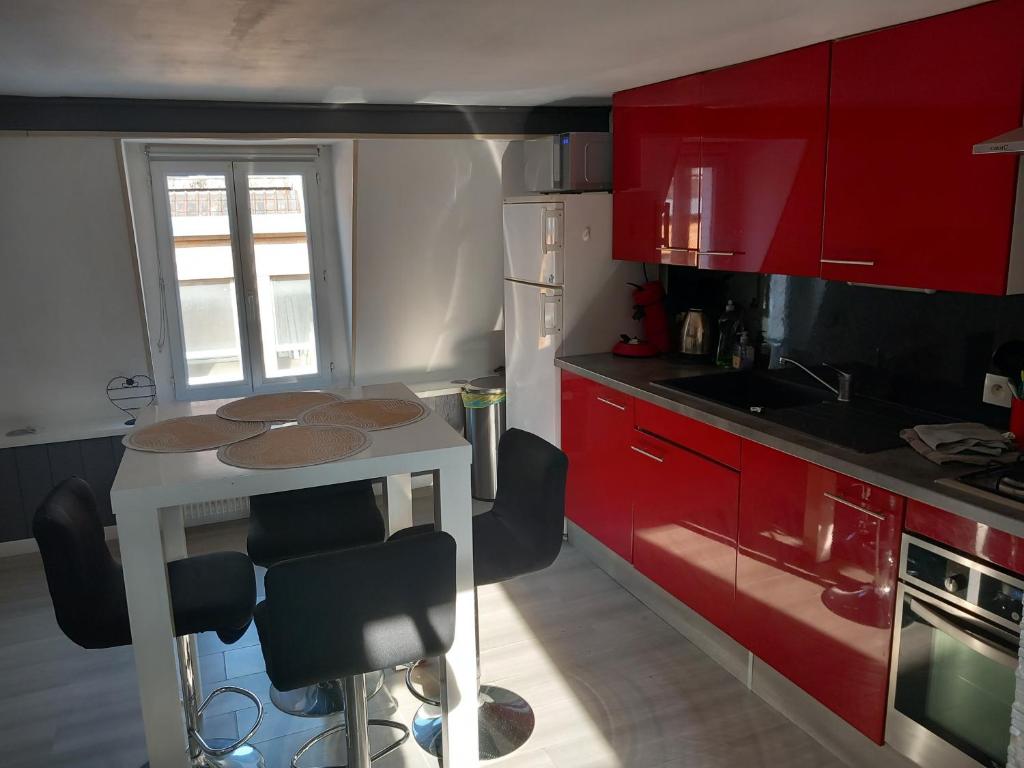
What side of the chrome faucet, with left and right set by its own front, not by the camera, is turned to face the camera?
left

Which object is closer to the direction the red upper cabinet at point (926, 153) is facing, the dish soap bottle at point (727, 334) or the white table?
the white table

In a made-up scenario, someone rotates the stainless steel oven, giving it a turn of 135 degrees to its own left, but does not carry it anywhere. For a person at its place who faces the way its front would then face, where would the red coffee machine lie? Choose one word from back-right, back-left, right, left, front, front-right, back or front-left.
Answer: back-left

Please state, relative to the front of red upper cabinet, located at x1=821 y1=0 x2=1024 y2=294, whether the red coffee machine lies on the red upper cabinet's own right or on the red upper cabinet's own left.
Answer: on the red upper cabinet's own right

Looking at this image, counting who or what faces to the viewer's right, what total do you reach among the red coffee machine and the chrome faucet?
0

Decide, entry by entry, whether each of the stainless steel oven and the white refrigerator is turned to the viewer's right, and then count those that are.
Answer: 0

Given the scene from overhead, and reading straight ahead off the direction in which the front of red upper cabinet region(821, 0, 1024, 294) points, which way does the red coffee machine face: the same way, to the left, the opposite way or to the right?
the same way

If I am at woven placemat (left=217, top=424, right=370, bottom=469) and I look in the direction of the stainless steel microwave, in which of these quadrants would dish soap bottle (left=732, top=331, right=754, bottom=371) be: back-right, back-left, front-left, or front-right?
front-right

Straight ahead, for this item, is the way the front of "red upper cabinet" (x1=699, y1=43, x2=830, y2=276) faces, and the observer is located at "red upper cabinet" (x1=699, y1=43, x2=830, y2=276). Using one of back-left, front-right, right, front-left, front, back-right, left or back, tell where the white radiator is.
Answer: front-right

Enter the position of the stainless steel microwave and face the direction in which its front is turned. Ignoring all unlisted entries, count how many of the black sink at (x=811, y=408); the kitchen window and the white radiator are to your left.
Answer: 1

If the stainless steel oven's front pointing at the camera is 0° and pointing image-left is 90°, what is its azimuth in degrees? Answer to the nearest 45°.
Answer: approximately 45°

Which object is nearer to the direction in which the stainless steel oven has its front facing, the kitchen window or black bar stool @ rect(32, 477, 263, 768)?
the black bar stool

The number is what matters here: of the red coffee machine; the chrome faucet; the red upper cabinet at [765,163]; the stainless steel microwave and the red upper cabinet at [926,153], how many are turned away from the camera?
0

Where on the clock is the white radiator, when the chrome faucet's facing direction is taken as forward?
The white radiator is roughly at 12 o'clock from the chrome faucet.

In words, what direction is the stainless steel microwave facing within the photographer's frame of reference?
facing the viewer and to the left of the viewer

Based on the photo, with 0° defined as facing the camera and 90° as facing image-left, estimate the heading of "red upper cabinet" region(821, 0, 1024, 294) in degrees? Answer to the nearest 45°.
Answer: approximately 45°
